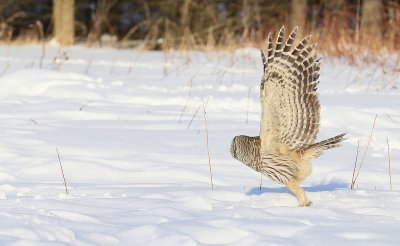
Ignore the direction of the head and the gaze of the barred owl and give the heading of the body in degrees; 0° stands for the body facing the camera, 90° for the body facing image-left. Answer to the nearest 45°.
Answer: approximately 90°

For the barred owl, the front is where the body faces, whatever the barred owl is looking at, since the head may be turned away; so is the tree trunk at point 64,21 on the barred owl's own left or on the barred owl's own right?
on the barred owl's own right
